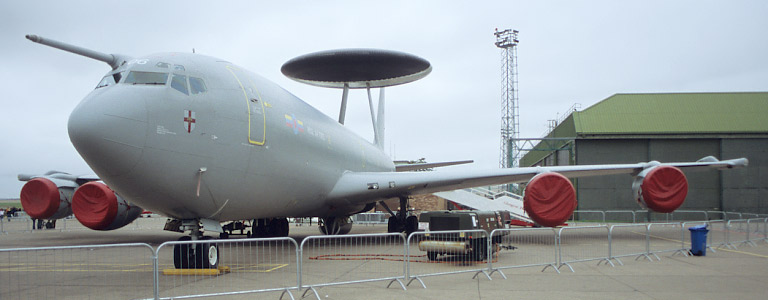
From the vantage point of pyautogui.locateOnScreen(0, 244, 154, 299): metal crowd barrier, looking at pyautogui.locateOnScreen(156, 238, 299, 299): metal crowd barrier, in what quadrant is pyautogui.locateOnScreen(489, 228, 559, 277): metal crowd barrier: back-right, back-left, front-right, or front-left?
front-left

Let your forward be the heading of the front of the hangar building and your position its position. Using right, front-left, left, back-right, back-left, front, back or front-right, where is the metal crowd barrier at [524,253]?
front

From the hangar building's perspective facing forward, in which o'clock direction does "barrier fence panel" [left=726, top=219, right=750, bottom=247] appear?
The barrier fence panel is roughly at 12 o'clock from the hangar building.

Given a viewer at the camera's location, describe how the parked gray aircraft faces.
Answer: facing the viewer and to the left of the viewer

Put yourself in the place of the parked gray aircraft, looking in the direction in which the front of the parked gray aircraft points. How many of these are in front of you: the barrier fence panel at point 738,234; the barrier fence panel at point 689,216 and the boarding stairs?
0

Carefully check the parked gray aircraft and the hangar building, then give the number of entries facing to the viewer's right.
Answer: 0

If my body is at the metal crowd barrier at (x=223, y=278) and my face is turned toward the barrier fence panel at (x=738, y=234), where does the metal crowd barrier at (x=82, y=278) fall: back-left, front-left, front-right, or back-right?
back-left

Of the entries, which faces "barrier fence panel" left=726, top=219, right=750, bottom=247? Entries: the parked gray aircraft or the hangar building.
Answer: the hangar building

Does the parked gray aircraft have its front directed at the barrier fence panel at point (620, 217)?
no

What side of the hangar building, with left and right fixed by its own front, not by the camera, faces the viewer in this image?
front

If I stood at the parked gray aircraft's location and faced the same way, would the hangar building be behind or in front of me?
behind

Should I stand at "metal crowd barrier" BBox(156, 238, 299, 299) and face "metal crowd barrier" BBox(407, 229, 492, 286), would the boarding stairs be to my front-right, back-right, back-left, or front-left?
front-left

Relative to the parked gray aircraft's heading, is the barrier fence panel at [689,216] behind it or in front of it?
behind

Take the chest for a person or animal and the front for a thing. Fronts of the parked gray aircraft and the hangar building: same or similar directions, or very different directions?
same or similar directions

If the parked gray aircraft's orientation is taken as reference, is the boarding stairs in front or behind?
behind
